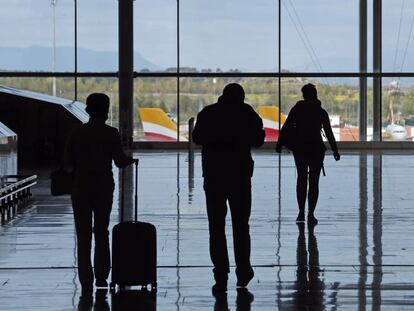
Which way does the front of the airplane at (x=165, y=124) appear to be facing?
to the viewer's right

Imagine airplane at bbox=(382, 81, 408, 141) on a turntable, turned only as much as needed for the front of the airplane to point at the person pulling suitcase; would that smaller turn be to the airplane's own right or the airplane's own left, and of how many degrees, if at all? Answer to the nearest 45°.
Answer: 0° — it already faces them
